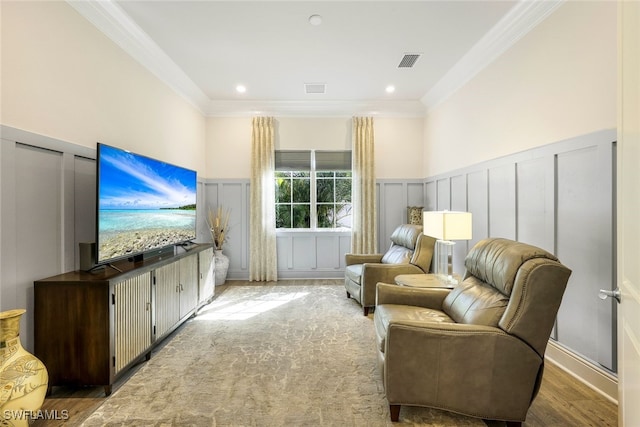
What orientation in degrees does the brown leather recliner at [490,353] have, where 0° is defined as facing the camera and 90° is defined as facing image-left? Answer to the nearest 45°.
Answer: approximately 90°

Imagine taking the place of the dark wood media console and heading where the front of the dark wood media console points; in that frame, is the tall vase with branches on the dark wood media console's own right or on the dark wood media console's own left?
on the dark wood media console's own left

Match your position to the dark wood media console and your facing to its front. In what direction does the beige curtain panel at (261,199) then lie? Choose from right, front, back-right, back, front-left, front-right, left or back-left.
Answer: left

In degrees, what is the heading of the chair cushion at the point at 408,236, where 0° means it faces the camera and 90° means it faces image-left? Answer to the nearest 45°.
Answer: approximately 45°

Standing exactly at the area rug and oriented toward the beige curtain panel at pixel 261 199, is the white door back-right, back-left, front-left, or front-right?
back-right

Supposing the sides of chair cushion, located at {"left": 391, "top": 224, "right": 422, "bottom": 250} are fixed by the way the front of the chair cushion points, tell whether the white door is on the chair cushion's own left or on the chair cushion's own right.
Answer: on the chair cushion's own left

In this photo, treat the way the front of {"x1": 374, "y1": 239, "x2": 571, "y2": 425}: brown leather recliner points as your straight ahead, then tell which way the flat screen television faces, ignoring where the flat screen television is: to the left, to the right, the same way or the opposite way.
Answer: the opposite way

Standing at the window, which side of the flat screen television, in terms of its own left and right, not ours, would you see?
left

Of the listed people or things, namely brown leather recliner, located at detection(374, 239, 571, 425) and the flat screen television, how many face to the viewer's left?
1

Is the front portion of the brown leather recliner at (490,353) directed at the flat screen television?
yes

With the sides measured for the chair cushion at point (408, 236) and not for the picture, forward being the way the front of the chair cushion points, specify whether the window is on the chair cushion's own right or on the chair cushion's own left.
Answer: on the chair cushion's own right

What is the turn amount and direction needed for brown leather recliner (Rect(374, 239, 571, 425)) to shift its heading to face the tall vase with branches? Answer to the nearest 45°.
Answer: approximately 45° to its right

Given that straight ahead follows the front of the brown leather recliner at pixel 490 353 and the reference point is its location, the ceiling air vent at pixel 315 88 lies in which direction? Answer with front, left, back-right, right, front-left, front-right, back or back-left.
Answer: front-right

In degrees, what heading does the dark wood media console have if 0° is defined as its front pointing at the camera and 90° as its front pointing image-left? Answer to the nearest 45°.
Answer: approximately 315°
